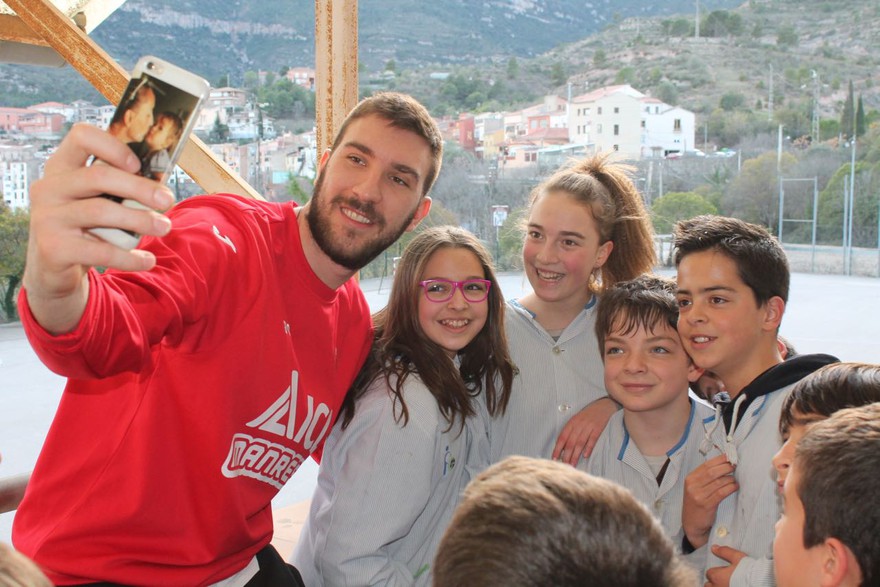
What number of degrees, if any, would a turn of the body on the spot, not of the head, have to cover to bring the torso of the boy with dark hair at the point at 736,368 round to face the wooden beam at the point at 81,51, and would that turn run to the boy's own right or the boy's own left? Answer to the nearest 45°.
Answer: approximately 45° to the boy's own right

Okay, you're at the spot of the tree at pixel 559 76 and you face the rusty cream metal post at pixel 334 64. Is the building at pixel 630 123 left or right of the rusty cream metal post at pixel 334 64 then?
left

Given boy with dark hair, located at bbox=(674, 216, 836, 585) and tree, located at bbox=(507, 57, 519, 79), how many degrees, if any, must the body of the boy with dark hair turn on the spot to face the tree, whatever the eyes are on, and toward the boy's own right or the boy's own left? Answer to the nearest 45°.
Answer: approximately 90° to the boy's own right

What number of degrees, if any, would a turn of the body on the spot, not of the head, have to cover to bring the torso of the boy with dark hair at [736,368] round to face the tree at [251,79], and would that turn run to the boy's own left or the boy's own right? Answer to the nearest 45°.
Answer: approximately 90° to the boy's own right

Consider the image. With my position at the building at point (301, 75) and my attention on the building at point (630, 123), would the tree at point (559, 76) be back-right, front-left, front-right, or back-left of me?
front-left

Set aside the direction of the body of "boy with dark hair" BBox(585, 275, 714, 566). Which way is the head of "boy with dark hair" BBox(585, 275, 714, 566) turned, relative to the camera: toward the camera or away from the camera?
toward the camera

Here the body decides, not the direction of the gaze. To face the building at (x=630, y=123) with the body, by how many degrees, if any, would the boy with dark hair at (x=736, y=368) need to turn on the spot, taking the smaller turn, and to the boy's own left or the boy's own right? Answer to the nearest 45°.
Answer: approximately 135° to the boy's own right

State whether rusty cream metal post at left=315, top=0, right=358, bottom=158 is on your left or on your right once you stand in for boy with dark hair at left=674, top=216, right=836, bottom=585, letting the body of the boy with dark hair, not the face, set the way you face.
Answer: on your right

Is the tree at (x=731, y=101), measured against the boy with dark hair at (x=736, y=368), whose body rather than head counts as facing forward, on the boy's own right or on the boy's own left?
on the boy's own right

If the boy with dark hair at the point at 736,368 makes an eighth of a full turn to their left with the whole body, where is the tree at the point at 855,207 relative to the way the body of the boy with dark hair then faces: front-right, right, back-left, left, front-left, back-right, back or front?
back

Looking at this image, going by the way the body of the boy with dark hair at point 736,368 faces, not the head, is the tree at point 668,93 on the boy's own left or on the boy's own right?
on the boy's own right

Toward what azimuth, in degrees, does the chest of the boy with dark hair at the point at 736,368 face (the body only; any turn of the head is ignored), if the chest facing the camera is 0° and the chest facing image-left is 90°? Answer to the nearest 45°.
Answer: approximately 45°

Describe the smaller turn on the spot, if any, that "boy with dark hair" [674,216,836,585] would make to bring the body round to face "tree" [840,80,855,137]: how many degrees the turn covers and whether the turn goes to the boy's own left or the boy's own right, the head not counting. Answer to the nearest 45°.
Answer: approximately 135° to the boy's own right
